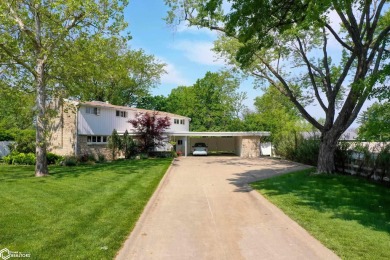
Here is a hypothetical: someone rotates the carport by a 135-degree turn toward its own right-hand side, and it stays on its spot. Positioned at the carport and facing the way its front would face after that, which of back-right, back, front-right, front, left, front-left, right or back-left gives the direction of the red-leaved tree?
left

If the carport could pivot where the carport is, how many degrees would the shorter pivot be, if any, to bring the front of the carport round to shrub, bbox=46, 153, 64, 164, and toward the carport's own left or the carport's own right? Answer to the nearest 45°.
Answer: approximately 45° to the carport's own right

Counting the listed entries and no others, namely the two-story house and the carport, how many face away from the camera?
0

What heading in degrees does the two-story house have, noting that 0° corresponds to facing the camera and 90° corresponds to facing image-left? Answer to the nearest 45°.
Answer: approximately 315°

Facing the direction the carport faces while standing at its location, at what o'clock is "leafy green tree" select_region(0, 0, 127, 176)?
The leafy green tree is roughly at 1 o'clock from the carport.

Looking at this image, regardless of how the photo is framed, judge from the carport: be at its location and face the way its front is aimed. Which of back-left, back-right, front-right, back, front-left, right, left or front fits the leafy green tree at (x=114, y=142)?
front-right

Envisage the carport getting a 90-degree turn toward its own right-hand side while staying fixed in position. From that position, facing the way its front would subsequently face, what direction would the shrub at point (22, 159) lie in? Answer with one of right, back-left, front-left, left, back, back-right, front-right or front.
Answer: front-left

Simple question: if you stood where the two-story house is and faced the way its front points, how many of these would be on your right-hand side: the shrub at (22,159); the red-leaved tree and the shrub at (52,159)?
2

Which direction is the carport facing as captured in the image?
toward the camera

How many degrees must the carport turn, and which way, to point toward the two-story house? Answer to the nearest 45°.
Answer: approximately 45° to its right

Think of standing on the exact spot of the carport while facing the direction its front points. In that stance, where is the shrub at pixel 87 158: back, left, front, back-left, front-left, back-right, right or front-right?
front-right

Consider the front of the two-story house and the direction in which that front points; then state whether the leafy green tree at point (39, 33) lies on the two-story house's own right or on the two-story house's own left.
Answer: on the two-story house's own right
